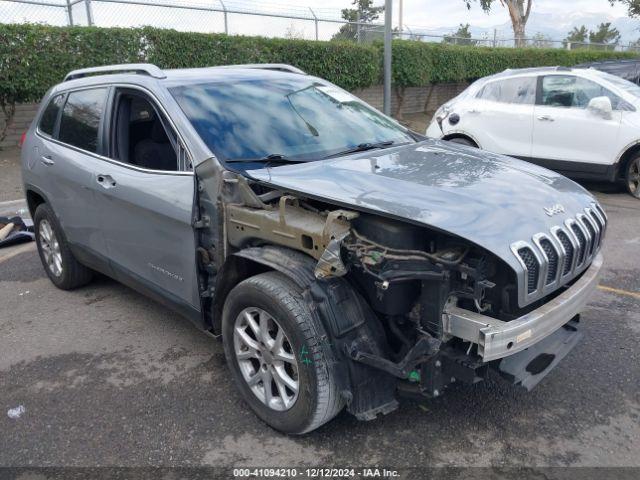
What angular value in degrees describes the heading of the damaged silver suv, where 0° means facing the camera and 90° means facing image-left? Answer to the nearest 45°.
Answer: approximately 315°

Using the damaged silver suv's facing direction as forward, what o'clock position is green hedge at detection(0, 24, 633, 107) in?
The green hedge is roughly at 7 o'clock from the damaged silver suv.

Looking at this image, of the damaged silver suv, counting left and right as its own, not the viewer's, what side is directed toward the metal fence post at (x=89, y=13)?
back

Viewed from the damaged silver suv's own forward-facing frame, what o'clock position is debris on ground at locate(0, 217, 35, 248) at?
The debris on ground is roughly at 6 o'clock from the damaged silver suv.

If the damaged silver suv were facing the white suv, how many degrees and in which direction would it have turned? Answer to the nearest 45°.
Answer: approximately 90° to its left

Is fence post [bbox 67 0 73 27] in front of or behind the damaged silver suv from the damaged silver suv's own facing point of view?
behind

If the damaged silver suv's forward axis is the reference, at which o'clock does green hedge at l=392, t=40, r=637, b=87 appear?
The green hedge is roughly at 8 o'clock from the damaged silver suv.

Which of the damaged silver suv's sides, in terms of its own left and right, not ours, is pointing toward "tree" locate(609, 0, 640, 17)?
left

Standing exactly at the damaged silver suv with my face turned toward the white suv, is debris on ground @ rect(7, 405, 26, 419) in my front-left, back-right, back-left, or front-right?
back-left

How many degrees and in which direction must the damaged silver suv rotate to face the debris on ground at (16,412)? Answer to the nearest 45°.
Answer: approximately 135° to its right
